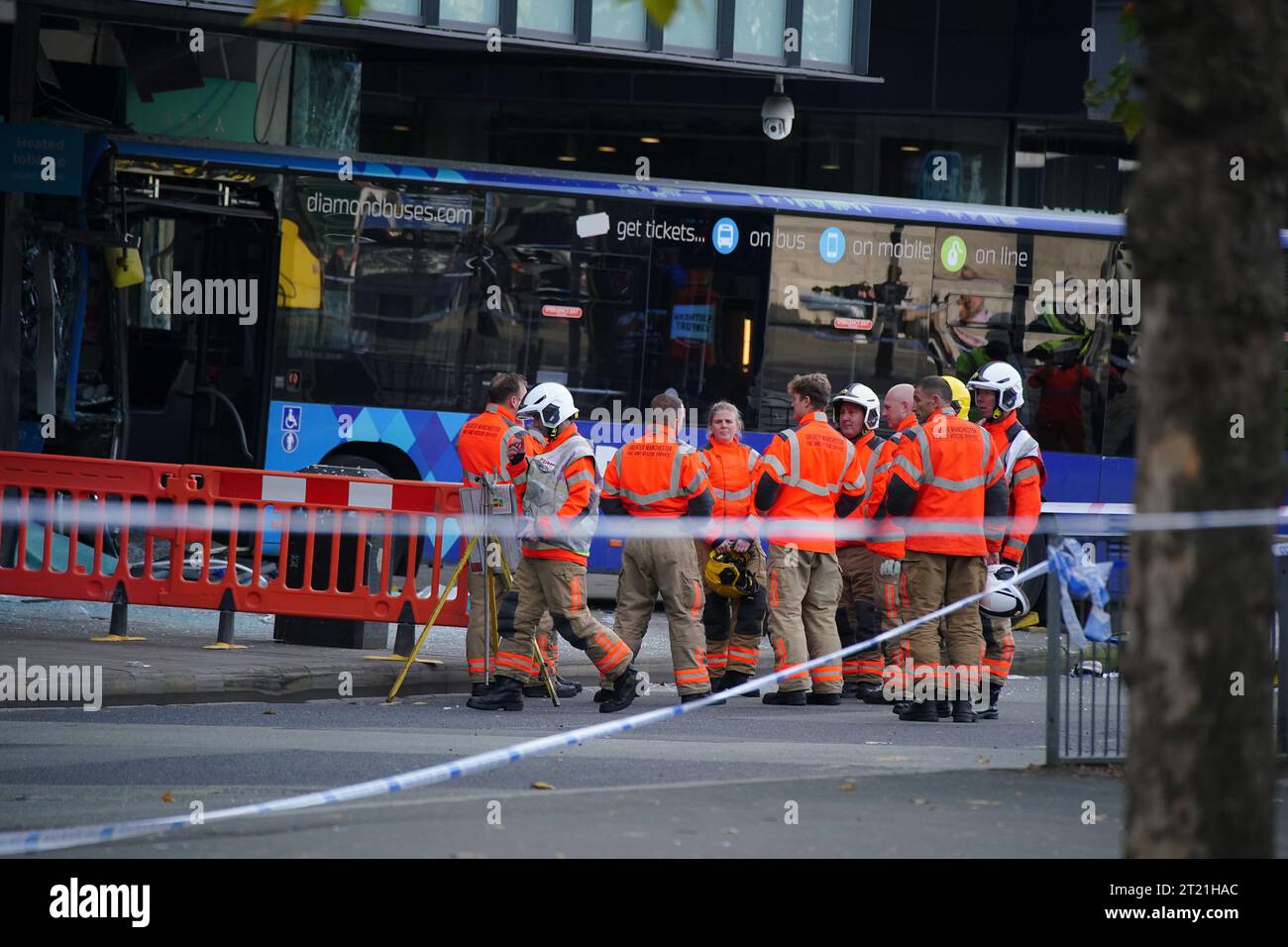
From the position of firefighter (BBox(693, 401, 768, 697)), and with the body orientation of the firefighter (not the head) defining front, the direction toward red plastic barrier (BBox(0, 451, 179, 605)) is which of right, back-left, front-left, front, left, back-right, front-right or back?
right

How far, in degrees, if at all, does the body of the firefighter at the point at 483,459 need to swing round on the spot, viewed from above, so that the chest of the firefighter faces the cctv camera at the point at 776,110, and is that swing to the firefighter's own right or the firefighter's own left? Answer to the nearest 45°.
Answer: approximately 45° to the firefighter's own left

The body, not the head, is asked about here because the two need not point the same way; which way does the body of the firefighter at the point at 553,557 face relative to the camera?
to the viewer's left

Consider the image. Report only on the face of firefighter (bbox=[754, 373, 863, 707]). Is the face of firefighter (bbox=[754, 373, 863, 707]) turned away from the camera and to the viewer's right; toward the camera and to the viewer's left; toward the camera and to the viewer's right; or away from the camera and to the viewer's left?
away from the camera and to the viewer's left

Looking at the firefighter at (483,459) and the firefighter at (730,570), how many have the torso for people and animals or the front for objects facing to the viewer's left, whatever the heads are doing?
0

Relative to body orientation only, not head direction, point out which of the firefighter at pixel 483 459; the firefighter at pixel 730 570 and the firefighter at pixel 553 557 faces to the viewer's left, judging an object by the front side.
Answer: the firefighter at pixel 553 557

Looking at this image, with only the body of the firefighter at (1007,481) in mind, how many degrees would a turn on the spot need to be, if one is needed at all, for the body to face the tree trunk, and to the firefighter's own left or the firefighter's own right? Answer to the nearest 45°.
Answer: approximately 90° to the firefighter's own left

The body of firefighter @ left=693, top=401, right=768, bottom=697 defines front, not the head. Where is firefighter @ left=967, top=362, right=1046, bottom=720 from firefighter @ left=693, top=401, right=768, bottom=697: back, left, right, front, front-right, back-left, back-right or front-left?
left

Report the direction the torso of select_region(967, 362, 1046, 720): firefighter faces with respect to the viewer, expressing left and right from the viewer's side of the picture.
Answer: facing to the left of the viewer

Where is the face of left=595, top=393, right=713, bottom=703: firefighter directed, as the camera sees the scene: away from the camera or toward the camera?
away from the camera

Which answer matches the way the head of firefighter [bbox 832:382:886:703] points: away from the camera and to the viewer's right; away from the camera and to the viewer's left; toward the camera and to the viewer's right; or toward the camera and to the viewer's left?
toward the camera and to the viewer's left

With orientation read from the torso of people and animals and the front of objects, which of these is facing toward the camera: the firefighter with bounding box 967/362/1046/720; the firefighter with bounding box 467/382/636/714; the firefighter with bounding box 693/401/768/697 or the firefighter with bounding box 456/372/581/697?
the firefighter with bounding box 693/401/768/697

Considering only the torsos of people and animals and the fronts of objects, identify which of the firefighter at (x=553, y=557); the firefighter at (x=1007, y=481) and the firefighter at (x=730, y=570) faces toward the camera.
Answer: the firefighter at (x=730, y=570)

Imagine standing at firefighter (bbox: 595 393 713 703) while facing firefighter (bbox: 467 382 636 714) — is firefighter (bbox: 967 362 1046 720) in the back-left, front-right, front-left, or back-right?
back-left

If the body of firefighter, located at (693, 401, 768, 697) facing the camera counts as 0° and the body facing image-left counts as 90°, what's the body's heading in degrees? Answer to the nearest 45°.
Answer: approximately 0°
